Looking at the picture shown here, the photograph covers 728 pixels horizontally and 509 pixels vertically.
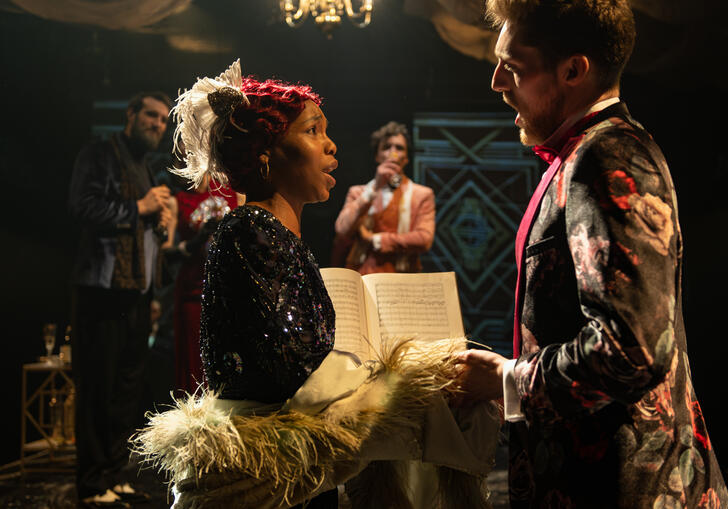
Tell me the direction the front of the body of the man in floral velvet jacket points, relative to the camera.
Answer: to the viewer's left

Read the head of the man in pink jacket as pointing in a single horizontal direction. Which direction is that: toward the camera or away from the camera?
toward the camera

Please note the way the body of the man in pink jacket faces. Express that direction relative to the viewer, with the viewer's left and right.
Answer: facing the viewer

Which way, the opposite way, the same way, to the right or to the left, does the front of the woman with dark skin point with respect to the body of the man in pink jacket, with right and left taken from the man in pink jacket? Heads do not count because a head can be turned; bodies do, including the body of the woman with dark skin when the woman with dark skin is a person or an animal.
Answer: to the left

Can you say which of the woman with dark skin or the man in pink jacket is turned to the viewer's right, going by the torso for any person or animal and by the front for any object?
the woman with dark skin

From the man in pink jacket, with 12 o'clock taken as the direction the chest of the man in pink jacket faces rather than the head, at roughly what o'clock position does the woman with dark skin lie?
The woman with dark skin is roughly at 12 o'clock from the man in pink jacket.

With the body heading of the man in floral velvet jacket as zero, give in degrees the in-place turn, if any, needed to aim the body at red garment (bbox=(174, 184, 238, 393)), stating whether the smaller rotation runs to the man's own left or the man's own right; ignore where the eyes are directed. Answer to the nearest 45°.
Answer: approximately 45° to the man's own right

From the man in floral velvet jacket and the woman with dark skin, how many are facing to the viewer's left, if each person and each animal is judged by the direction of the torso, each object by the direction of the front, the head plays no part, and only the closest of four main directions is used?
1

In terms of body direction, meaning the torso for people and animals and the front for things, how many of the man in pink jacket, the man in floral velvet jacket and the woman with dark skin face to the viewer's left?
1

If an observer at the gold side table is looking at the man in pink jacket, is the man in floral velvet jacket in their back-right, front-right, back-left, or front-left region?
front-right

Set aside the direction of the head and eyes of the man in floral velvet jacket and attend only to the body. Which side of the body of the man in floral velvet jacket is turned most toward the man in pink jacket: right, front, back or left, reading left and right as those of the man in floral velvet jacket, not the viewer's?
right

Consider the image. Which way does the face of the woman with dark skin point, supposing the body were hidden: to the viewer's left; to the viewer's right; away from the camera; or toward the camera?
to the viewer's right

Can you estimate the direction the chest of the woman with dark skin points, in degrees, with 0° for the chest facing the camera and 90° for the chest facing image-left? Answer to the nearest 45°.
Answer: approximately 270°

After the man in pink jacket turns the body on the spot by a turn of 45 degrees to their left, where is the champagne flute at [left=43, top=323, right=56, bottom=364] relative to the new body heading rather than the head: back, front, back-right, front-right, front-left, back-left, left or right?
back-right

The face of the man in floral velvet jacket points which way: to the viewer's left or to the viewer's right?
to the viewer's left

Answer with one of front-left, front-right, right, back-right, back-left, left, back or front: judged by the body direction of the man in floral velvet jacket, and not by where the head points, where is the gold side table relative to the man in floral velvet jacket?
front-right

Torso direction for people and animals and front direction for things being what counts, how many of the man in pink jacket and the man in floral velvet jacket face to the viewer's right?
0
